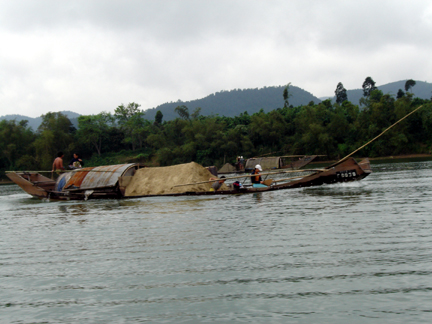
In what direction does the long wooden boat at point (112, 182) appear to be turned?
to the viewer's right
